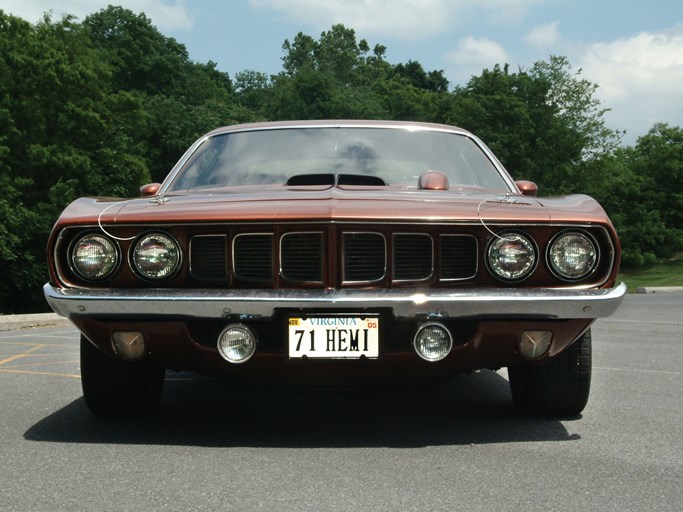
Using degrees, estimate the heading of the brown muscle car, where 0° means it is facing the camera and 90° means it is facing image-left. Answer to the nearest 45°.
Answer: approximately 0°
